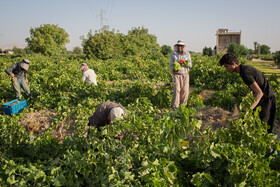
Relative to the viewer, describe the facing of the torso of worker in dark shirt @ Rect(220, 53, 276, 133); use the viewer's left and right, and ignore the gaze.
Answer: facing to the left of the viewer

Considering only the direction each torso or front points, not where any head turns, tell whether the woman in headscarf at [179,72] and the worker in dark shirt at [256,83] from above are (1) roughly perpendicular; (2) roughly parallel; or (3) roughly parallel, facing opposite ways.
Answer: roughly perpendicular

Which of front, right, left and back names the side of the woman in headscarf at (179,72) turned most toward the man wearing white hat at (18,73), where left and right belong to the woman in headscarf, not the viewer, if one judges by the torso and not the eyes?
right

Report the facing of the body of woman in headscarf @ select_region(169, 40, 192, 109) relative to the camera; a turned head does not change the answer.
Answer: toward the camera

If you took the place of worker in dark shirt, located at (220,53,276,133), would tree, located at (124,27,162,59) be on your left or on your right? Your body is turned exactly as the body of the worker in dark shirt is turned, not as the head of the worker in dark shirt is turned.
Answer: on your right

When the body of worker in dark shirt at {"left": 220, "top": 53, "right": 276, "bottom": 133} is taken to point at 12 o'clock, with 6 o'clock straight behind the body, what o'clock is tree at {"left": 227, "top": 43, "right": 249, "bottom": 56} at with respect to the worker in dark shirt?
The tree is roughly at 3 o'clock from the worker in dark shirt.

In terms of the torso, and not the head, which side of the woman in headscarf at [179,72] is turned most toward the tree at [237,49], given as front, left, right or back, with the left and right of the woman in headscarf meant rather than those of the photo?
back

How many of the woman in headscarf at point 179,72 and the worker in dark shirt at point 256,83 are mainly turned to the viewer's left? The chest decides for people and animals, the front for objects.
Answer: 1

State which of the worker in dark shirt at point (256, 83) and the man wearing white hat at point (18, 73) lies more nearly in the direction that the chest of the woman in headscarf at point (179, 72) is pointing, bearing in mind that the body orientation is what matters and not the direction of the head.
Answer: the worker in dark shirt

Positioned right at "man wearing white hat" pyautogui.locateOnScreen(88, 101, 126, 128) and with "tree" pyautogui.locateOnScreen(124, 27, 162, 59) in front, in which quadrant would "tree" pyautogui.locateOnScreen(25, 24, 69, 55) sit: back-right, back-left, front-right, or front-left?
front-left

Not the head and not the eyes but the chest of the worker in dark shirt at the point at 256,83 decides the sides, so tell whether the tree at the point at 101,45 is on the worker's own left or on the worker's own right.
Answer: on the worker's own right

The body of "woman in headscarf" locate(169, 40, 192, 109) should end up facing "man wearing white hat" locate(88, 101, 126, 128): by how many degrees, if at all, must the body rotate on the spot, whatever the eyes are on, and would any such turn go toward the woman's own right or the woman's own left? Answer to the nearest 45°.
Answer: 0° — they already face them

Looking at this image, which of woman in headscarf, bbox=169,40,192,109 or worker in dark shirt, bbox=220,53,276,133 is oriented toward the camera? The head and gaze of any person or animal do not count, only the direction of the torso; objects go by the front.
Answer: the woman in headscarf

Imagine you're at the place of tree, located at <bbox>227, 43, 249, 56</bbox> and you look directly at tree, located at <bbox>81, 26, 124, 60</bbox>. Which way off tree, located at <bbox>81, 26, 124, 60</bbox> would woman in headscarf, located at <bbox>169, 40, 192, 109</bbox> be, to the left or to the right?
left

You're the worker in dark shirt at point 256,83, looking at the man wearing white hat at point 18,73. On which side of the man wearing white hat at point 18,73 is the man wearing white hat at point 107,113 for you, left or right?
left

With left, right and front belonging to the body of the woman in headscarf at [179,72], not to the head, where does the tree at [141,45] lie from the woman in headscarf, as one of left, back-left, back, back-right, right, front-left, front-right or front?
back
